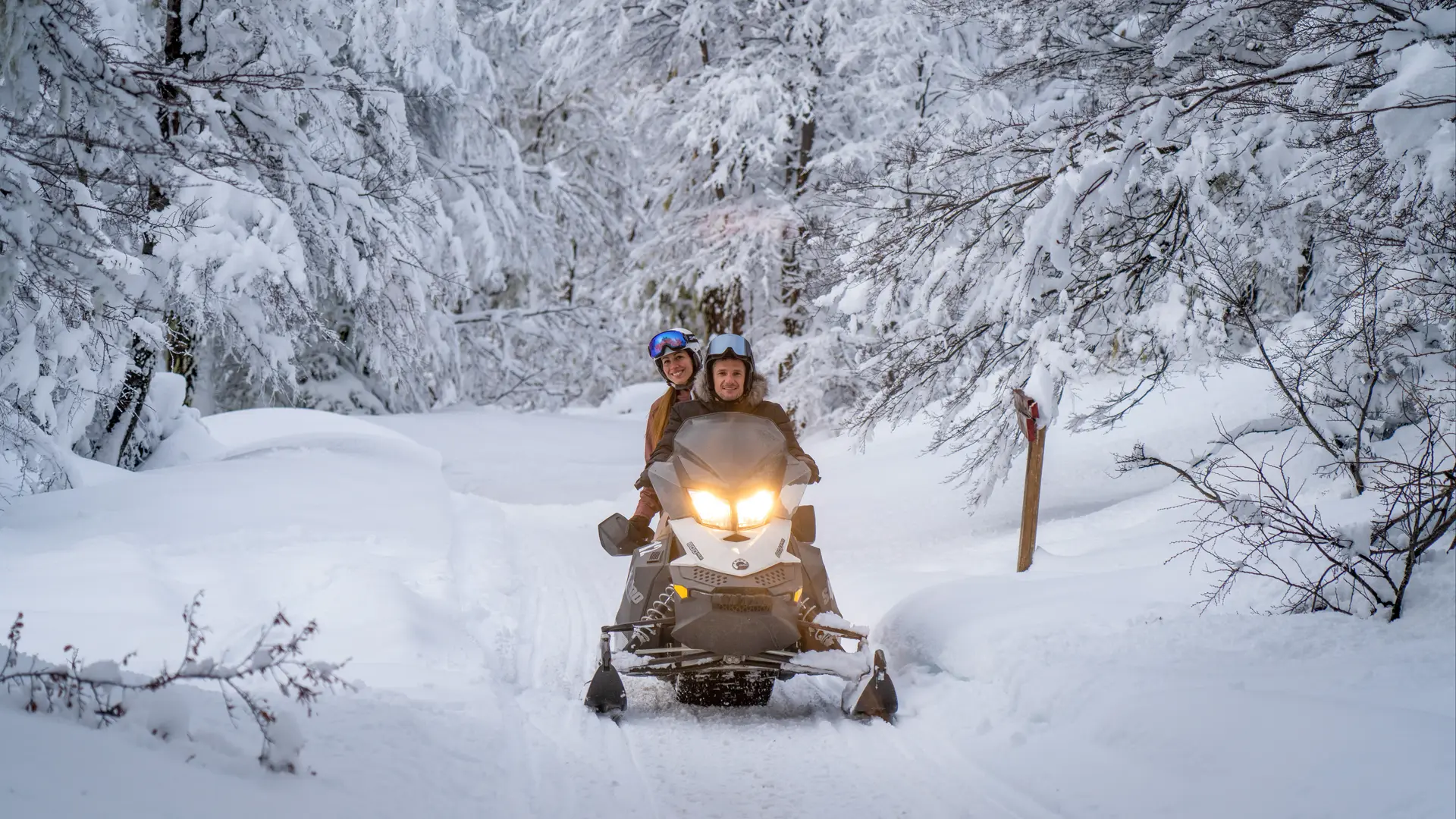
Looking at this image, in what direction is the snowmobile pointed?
toward the camera

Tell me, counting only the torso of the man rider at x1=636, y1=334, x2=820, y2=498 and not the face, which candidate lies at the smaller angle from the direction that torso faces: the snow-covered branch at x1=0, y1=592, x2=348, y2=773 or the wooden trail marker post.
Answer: the snow-covered branch

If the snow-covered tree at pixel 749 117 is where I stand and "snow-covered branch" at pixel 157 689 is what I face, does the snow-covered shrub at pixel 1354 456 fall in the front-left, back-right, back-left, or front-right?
front-left

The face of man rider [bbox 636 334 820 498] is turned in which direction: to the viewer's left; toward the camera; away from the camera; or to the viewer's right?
toward the camera

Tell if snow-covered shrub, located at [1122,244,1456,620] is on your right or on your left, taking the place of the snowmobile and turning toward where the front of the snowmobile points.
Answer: on your left

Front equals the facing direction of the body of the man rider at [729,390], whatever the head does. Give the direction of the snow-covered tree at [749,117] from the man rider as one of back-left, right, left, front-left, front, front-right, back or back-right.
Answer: back

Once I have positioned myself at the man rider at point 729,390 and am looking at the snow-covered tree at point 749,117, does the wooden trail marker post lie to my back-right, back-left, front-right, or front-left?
front-right

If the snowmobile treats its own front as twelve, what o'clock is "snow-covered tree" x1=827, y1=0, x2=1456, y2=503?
The snow-covered tree is roughly at 8 o'clock from the snowmobile.

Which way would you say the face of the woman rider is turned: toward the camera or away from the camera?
toward the camera

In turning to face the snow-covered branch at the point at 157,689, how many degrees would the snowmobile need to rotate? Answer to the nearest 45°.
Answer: approximately 45° to its right

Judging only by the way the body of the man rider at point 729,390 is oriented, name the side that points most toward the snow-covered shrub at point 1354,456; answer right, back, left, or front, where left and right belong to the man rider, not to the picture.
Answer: left
